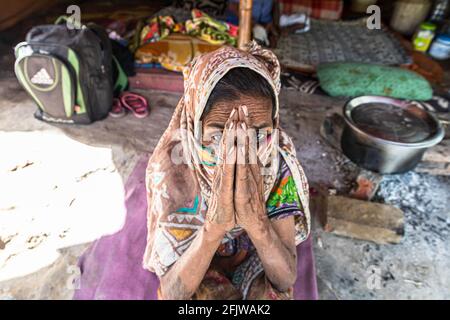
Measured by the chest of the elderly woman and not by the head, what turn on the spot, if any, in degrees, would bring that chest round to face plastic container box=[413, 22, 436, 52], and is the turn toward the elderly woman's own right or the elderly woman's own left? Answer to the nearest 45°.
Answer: approximately 135° to the elderly woman's own left

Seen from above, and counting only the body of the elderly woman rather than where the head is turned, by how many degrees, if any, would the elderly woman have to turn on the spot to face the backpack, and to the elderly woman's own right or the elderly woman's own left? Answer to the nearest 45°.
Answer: approximately 135° to the elderly woman's own right

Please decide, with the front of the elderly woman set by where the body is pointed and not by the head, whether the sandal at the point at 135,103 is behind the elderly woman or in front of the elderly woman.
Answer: behind

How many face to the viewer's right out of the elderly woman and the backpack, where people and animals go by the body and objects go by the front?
0

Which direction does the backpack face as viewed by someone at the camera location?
facing the viewer and to the left of the viewer

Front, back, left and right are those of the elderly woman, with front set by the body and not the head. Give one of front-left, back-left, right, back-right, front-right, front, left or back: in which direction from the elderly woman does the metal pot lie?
back-left

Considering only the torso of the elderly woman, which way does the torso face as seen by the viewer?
toward the camera

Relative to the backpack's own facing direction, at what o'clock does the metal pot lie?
The metal pot is roughly at 9 o'clock from the backpack.

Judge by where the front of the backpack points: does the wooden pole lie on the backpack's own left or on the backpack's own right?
on the backpack's own left

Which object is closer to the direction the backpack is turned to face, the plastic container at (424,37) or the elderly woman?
the elderly woman
